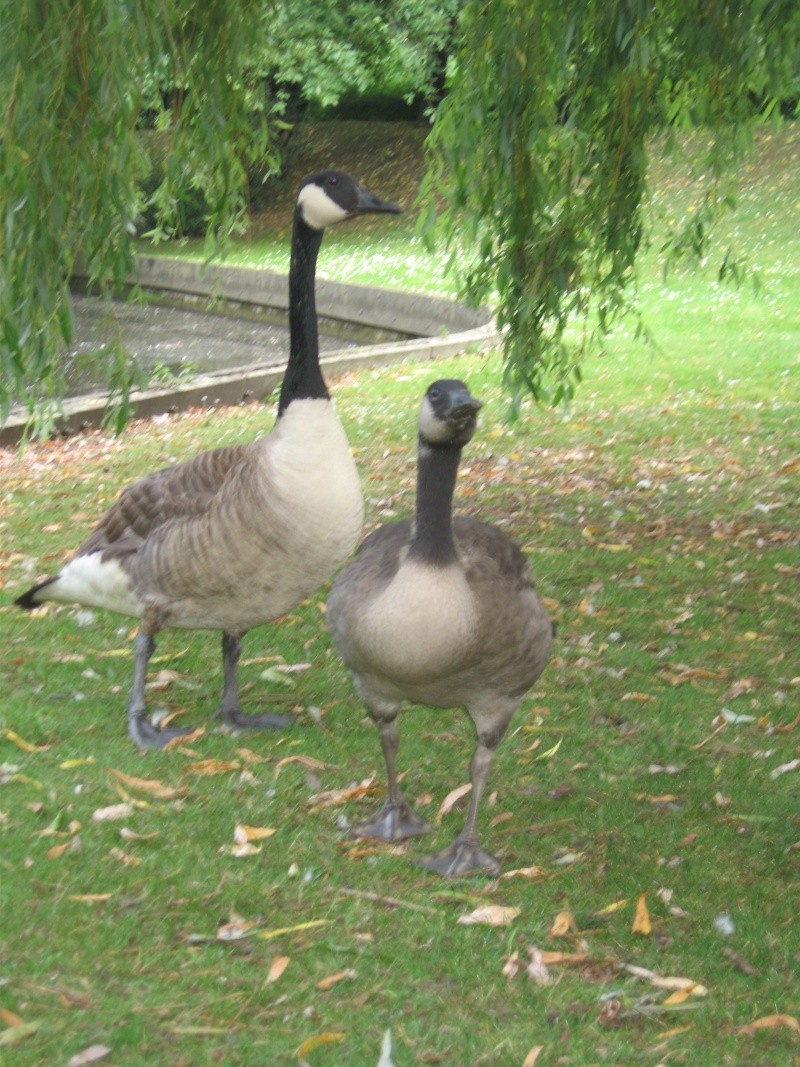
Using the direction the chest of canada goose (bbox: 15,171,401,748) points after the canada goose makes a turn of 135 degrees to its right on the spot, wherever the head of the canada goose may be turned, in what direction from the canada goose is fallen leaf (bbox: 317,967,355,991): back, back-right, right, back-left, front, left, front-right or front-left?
front-left

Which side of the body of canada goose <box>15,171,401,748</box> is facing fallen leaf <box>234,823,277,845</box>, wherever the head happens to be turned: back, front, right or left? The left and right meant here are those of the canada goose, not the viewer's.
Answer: right

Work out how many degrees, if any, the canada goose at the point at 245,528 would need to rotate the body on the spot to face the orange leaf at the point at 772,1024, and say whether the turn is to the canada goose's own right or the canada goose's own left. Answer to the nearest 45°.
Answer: approximately 45° to the canada goose's own right

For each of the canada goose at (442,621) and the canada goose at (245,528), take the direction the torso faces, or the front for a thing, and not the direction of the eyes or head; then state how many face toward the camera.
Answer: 1

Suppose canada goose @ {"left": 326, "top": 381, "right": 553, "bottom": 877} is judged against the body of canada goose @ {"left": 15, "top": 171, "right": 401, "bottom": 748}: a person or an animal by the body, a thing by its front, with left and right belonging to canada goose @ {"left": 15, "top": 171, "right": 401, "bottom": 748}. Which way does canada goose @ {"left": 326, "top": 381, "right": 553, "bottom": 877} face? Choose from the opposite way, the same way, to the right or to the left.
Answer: to the right

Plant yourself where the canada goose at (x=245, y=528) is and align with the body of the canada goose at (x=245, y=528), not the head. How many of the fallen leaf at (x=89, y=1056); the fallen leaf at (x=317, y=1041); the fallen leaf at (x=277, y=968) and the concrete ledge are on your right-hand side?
3

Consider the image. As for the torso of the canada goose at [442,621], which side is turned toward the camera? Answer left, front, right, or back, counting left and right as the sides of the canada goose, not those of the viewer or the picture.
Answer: front

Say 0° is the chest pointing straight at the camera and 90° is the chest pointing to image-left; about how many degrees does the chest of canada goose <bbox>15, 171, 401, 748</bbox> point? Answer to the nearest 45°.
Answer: approximately 270°
